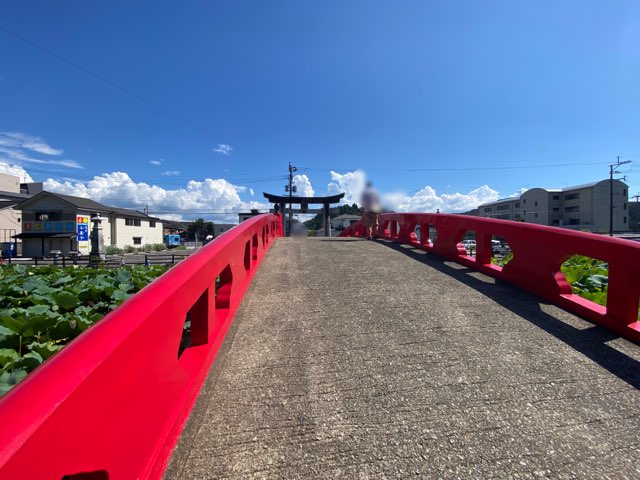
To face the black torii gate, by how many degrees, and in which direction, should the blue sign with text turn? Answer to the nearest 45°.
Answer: approximately 45° to its left

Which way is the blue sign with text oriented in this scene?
toward the camera

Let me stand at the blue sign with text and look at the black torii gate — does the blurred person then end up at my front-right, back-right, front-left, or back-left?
front-right

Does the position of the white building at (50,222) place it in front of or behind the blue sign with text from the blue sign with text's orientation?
behind
